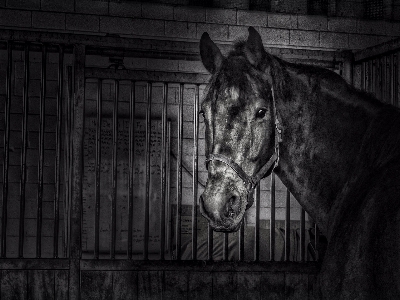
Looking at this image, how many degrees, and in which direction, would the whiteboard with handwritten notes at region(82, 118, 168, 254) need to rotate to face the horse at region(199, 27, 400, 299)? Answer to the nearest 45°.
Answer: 0° — it already faces it

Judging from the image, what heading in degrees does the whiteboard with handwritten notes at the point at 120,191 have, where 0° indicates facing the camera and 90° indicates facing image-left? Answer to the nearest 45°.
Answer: approximately 0°
